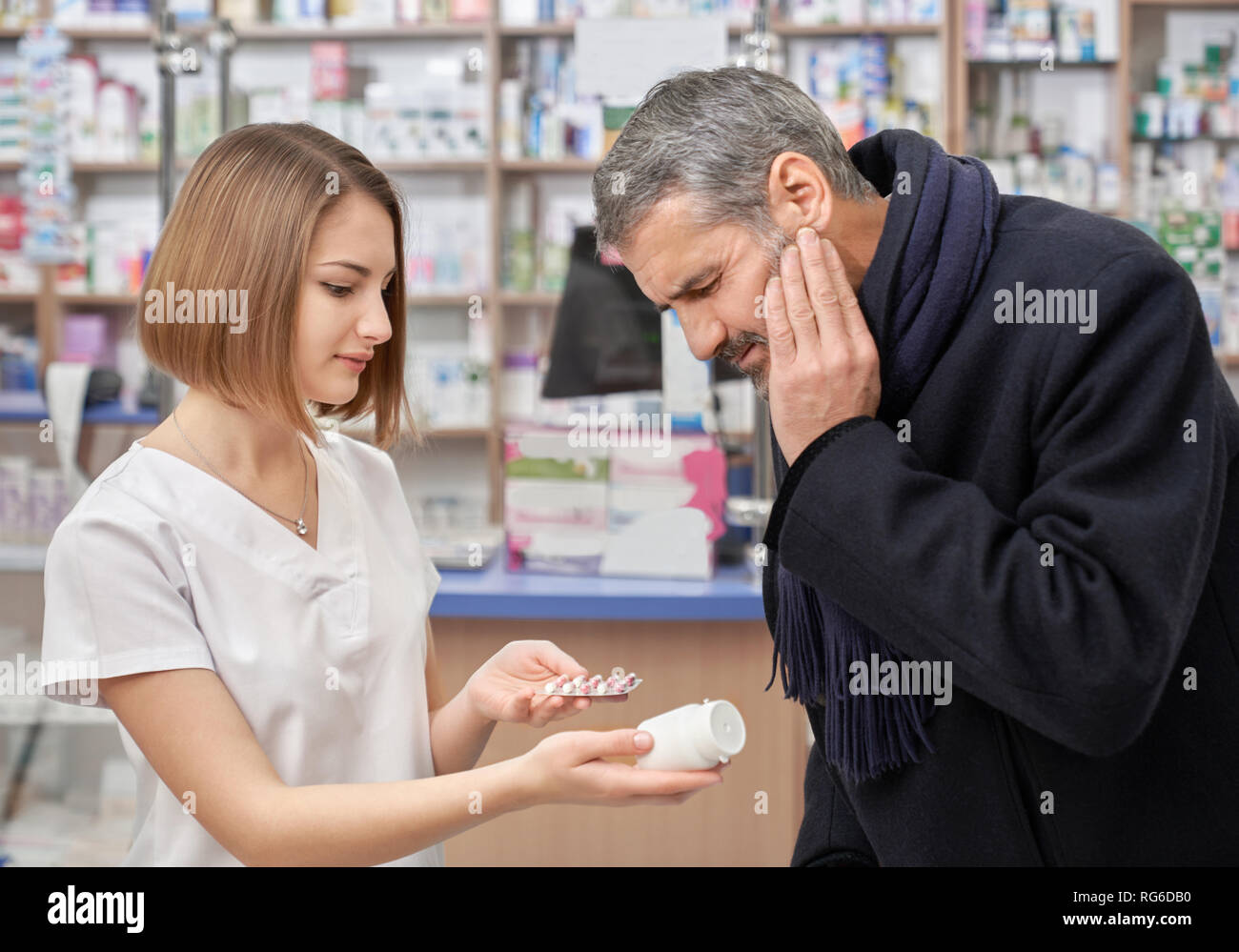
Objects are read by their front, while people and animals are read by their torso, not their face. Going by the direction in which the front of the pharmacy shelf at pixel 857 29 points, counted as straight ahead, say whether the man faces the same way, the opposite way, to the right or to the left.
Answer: to the right

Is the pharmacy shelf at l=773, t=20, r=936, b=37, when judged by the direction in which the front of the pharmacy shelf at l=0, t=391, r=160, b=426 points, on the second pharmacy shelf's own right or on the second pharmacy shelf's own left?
on the second pharmacy shelf's own left

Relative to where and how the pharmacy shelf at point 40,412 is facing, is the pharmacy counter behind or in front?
in front

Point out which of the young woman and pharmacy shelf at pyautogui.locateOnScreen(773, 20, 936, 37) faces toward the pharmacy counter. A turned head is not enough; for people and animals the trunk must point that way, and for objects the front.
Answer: the pharmacy shelf

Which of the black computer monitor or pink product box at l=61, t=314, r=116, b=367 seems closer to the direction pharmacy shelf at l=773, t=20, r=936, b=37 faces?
the black computer monitor

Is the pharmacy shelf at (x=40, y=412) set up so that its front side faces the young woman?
yes

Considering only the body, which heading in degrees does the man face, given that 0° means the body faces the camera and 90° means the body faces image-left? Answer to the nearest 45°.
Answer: approximately 90°

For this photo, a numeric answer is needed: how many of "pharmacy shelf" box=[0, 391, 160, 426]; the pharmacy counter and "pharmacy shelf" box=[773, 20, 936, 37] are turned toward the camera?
3

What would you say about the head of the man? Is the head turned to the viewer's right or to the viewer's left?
to the viewer's left
